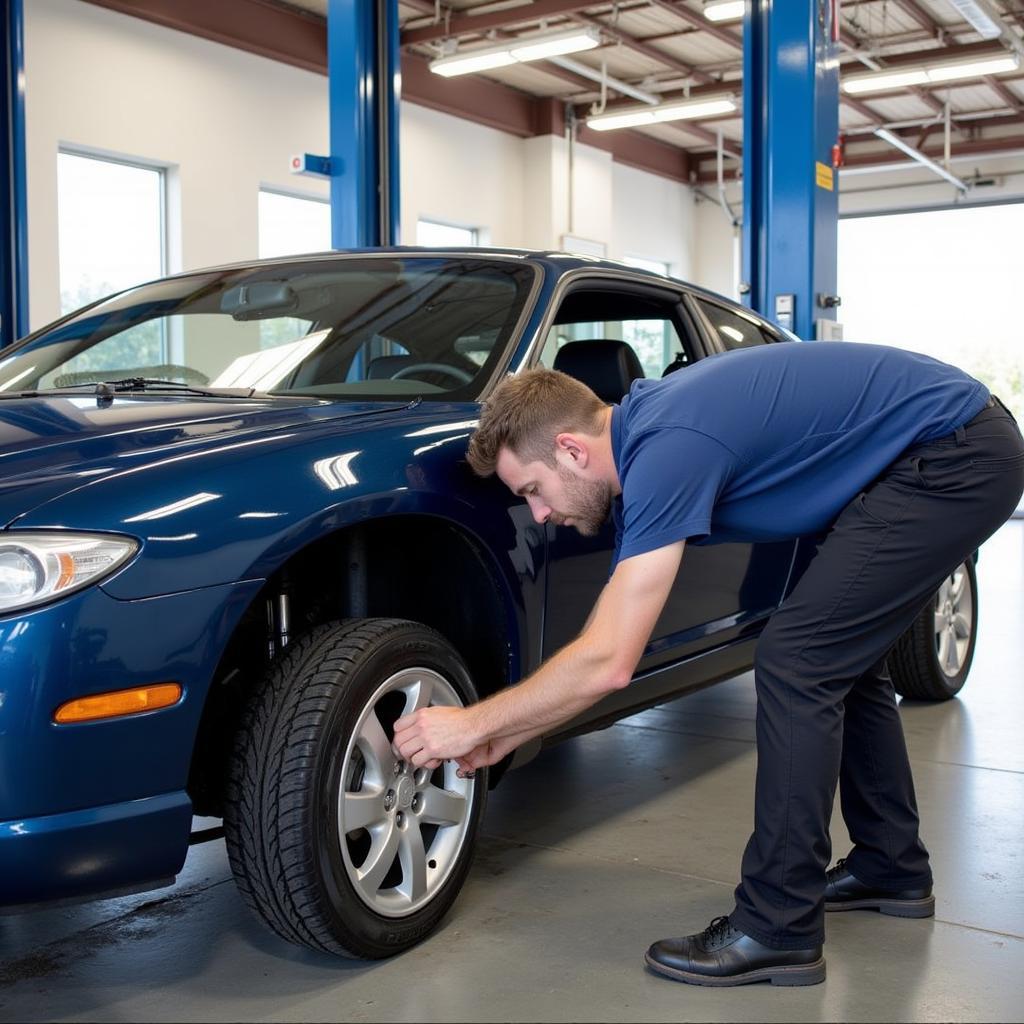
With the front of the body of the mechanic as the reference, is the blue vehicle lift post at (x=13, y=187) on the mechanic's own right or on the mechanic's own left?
on the mechanic's own right

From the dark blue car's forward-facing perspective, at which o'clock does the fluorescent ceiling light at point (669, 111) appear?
The fluorescent ceiling light is roughly at 5 o'clock from the dark blue car.

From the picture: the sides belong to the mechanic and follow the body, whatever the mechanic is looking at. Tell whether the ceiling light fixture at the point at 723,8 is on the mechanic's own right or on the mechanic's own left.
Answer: on the mechanic's own right

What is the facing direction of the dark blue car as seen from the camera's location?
facing the viewer and to the left of the viewer

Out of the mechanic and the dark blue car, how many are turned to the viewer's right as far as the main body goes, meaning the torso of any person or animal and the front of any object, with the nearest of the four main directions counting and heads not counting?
0

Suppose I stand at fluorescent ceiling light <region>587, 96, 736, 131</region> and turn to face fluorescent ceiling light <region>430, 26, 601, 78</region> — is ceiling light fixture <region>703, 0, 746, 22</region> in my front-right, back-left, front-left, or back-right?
front-left

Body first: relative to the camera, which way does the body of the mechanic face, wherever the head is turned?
to the viewer's left

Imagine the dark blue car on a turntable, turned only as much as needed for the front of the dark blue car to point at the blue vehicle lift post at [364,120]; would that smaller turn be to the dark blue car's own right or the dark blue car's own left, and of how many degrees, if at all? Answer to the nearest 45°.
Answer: approximately 135° to the dark blue car's own right

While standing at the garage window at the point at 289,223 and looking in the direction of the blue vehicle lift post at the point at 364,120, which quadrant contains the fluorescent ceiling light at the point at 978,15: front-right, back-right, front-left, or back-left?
front-left

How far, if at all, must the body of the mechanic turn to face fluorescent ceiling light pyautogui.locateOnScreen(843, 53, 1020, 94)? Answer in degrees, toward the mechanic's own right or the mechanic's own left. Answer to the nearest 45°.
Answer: approximately 90° to the mechanic's own right

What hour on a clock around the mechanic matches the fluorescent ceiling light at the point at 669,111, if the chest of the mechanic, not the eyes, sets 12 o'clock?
The fluorescent ceiling light is roughly at 3 o'clock from the mechanic.

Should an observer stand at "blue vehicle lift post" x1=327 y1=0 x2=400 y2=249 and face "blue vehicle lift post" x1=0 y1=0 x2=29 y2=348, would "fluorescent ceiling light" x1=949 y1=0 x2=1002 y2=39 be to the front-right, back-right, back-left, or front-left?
back-right

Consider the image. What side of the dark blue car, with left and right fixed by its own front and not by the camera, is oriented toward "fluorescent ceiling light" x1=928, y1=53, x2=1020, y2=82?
back

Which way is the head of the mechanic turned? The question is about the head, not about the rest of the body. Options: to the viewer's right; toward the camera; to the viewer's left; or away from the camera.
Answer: to the viewer's left
